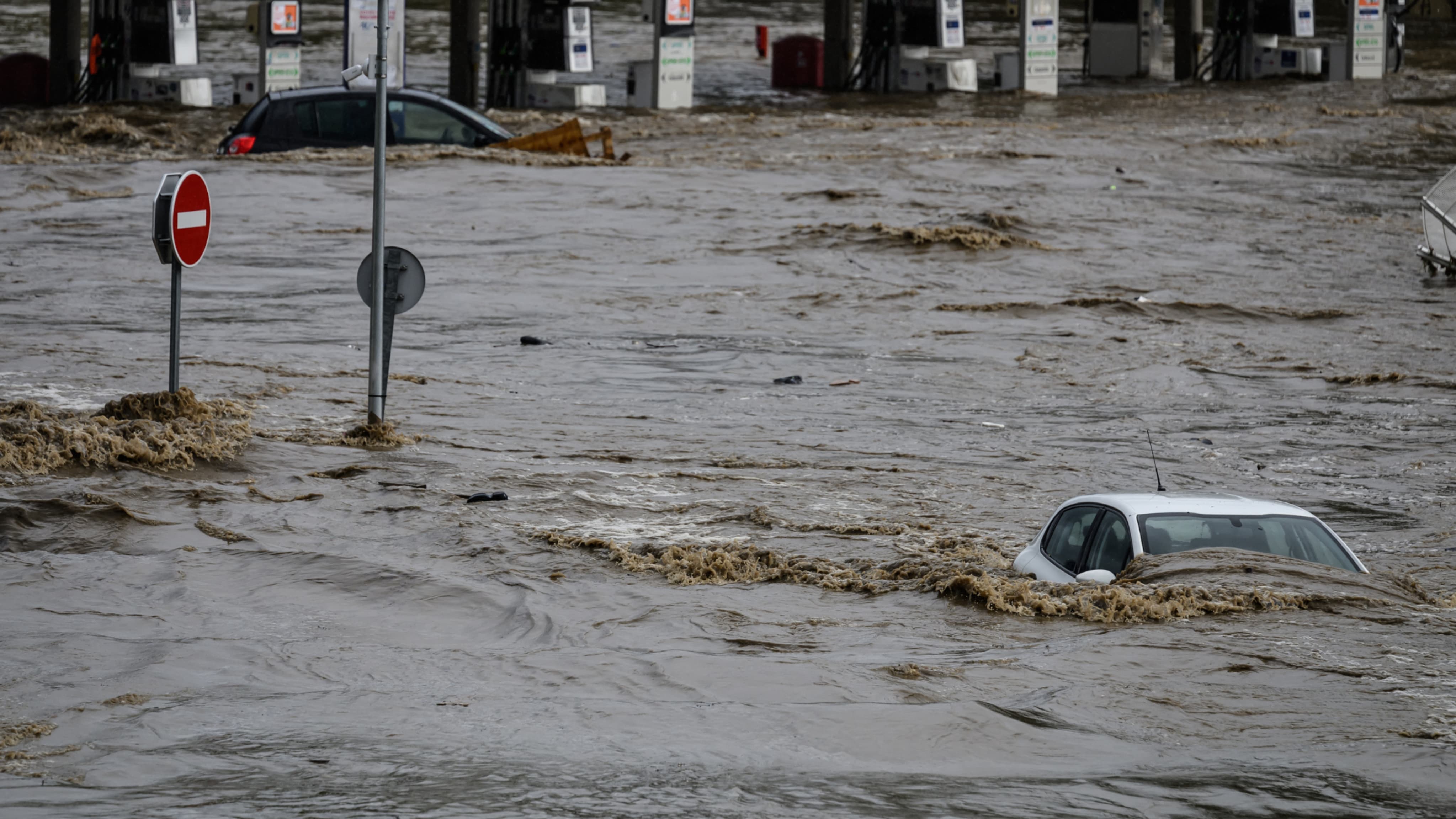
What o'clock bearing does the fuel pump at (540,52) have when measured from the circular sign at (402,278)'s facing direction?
The fuel pump is roughly at 12 o'clock from the circular sign.

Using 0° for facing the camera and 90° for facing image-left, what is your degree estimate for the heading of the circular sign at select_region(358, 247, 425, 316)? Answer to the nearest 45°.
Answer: approximately 180°

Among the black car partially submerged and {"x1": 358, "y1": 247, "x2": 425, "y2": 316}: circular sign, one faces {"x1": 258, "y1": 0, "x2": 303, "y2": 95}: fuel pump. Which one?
the circular sign

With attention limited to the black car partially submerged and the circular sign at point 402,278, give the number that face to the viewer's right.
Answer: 1

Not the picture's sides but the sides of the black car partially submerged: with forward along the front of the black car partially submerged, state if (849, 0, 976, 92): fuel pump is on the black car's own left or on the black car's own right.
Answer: on the black car's own left

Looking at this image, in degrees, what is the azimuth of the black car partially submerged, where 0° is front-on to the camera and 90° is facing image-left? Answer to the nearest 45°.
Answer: approximately 270°

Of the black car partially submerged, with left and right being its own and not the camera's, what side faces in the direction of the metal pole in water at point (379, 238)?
right
